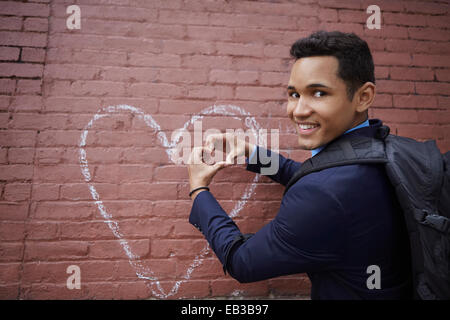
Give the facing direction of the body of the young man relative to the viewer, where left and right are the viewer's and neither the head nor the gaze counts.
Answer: facing away from the viewer and to the left of the viewer
